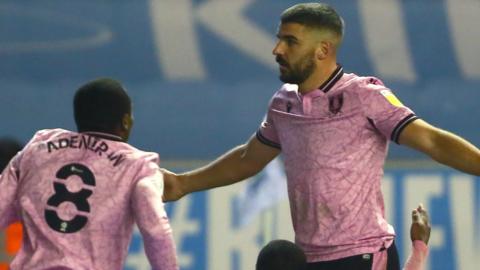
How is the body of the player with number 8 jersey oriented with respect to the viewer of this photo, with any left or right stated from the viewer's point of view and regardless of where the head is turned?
facing away from the viewer and to the right of the viewer

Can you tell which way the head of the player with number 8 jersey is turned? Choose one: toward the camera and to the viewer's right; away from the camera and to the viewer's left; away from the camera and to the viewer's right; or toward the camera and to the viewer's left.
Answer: away from the camera and to the viewer's right
